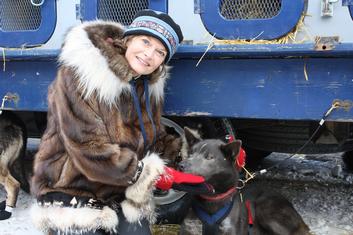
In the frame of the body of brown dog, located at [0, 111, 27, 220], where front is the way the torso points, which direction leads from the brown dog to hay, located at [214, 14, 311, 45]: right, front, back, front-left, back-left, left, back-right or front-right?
back-left

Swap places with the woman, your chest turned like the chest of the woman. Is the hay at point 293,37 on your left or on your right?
on your left

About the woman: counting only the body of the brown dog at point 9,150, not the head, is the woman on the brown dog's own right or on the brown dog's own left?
on the brown dog's own left

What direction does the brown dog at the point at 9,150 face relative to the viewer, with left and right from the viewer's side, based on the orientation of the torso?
facing to the left of the viewer
